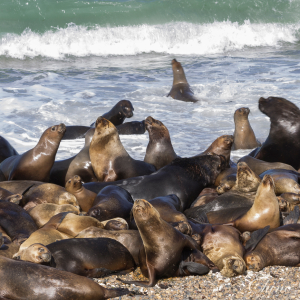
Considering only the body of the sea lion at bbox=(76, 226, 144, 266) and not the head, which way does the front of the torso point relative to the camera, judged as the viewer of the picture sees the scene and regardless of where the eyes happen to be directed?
to the viewer's left

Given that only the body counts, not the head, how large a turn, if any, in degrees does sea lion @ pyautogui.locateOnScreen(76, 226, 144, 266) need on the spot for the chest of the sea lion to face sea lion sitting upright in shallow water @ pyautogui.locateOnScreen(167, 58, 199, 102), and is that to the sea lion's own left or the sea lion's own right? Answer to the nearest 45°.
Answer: approximately 90° to the sea lion's own right

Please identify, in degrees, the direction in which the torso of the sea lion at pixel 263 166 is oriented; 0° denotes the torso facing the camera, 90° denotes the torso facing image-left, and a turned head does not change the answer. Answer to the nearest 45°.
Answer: approximately 90°

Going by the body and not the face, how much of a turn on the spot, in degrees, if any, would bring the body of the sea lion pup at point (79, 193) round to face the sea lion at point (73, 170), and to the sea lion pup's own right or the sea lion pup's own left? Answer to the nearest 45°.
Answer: approximately 135° to the sea lion pup's own right

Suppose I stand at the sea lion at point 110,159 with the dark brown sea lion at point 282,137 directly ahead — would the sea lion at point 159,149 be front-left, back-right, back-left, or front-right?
front-left

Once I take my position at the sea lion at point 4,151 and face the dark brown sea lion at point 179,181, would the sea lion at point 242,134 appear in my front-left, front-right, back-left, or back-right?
front-left

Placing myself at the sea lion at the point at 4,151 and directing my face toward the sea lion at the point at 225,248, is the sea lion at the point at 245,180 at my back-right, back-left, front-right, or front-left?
front-left

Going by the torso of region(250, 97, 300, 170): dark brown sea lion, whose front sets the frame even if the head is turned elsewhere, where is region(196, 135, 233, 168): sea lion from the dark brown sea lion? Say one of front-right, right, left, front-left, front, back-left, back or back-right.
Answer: front-left

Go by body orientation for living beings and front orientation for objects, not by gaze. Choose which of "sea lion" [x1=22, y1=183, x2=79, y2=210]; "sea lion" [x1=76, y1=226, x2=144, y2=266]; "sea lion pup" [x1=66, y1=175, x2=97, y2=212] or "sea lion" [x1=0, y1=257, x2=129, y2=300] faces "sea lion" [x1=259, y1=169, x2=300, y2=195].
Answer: "sea lion" [x1=22, y1=183, x2=79, y2=210]

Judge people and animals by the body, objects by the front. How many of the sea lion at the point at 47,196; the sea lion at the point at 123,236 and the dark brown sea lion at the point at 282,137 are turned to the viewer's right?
1

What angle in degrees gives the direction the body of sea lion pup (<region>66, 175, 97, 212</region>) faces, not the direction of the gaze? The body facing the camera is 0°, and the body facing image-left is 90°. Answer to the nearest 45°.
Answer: approximately 45°

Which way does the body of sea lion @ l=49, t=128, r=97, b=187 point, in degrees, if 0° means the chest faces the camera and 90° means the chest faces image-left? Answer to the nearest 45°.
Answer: approximately 270°
